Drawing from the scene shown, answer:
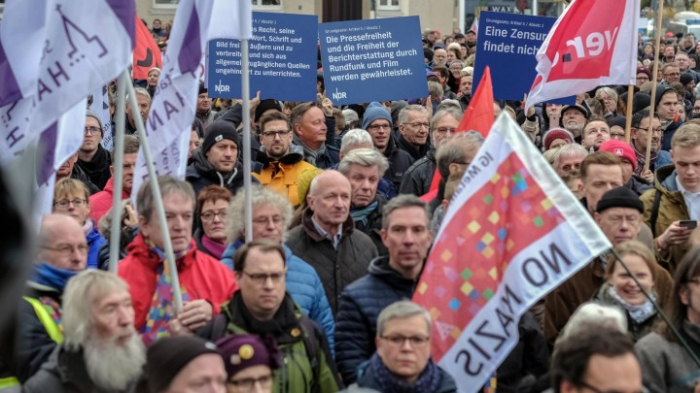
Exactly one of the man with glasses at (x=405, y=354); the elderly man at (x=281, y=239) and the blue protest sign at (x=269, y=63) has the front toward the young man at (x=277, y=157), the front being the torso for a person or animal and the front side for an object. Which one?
the blue protest sign

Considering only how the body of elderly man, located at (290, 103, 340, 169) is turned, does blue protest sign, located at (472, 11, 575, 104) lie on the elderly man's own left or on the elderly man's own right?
on the elderly man's own left

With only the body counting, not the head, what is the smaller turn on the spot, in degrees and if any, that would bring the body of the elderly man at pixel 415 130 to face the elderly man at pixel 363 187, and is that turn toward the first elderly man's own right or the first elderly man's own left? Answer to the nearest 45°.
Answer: approximately 45° to the first elderly man's own right

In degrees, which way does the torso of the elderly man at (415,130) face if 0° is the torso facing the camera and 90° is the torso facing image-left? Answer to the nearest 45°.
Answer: approximately 315°

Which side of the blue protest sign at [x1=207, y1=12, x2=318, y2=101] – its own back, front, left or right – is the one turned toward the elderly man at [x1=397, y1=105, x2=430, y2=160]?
left

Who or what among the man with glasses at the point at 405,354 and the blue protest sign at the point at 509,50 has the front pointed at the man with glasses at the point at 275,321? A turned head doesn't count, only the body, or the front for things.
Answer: the blue protest sign

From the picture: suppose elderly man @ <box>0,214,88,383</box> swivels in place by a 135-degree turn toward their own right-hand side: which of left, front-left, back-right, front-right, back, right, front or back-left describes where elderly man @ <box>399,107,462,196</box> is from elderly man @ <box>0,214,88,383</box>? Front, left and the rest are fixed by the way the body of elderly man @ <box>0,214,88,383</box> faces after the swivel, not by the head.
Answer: back-right

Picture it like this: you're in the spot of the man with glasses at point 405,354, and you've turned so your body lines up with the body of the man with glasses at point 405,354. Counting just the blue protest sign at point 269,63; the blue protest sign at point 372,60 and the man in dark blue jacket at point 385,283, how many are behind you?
3

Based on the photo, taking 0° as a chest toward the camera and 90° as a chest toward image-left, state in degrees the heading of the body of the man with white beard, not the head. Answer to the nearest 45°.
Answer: approximately 315°

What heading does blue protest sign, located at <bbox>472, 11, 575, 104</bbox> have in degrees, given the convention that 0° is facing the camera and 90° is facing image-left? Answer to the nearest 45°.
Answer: approximately 0°
